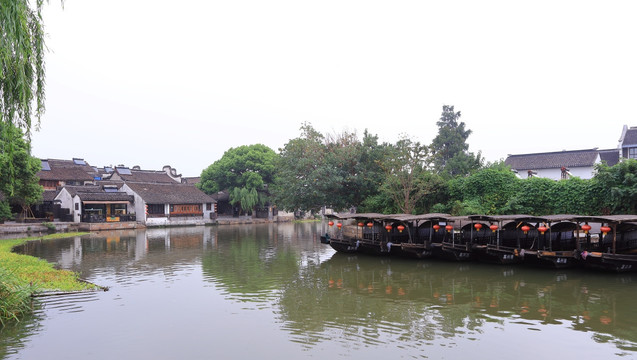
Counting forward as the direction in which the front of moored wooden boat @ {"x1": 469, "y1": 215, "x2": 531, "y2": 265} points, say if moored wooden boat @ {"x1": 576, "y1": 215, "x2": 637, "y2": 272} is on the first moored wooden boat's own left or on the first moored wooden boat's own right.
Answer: on the first moored wooden boat's own left

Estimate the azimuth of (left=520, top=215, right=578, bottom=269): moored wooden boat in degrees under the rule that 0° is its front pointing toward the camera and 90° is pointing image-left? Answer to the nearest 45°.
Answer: approximately 45°

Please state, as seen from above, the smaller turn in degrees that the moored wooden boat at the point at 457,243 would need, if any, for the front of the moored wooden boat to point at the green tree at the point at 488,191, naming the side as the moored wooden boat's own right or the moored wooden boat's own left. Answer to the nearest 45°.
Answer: approximately 135° to the moored wooden boat's own right

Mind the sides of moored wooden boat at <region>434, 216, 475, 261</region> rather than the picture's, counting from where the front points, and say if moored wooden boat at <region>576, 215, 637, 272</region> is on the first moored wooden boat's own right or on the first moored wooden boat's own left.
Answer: on the first moored wooden boat's own left

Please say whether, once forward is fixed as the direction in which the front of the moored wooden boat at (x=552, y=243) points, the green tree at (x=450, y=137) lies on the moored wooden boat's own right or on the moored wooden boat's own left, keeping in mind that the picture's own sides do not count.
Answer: on the moored wooden boat's own right

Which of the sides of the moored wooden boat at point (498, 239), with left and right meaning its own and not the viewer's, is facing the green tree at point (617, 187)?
back

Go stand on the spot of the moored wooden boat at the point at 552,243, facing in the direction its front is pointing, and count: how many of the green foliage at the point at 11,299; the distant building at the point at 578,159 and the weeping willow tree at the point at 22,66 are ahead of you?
2

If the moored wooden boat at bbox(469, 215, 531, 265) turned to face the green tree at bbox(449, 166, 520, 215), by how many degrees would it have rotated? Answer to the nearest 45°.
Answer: approximately 135° to its right
